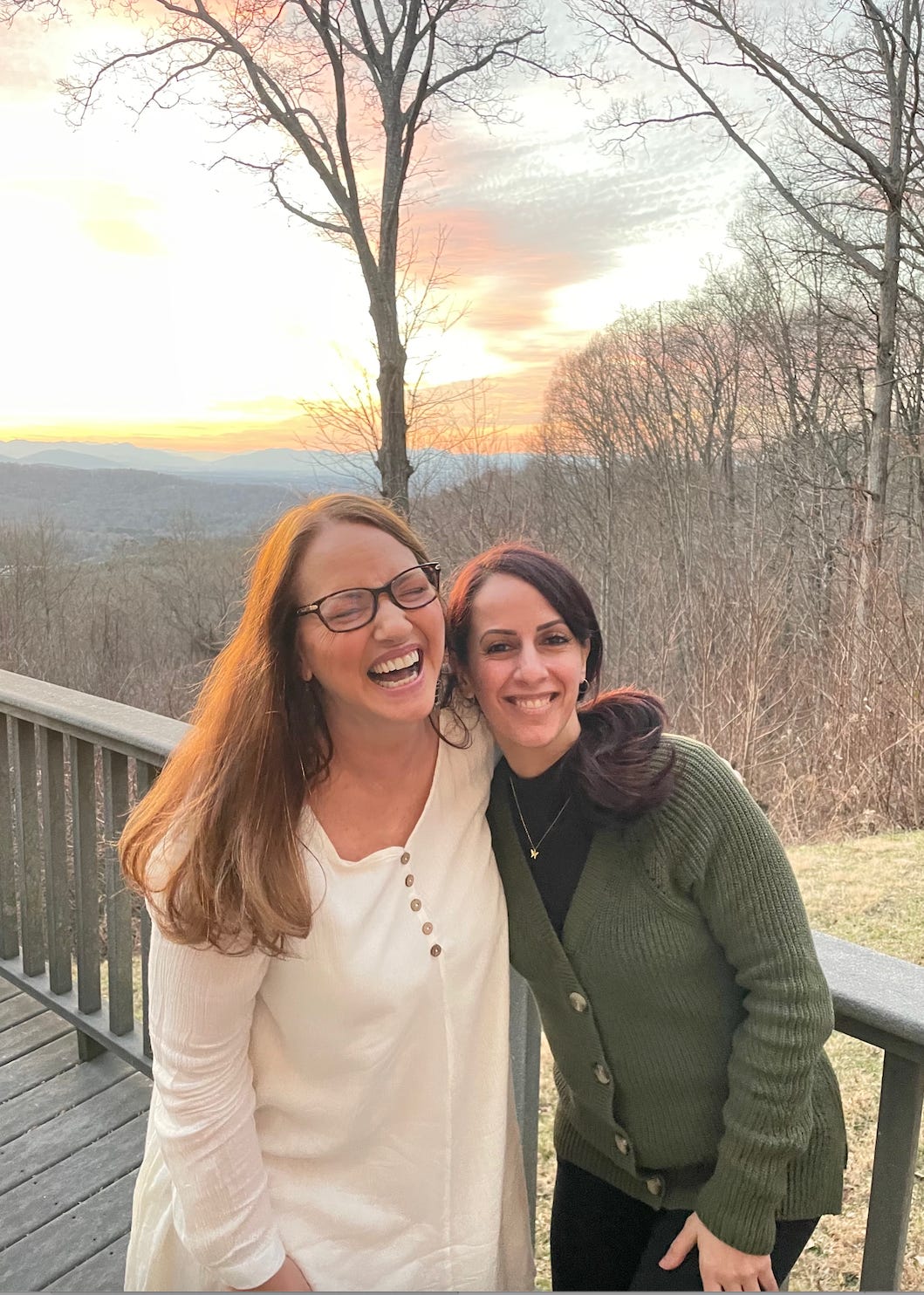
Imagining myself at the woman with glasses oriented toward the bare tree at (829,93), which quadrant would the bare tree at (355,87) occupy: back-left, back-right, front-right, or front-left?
front-left

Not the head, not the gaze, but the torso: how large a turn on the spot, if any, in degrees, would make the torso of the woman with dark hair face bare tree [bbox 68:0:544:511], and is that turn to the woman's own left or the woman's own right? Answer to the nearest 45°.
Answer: approximately 135° to the woman's own right

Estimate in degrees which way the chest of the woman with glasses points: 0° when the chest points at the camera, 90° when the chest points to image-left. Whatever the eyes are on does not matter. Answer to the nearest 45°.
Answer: approximately 315°

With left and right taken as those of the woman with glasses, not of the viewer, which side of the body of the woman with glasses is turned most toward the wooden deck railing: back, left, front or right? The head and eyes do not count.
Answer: back

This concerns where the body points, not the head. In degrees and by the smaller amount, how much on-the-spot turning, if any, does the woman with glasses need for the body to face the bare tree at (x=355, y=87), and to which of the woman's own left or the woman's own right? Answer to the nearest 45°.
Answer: approximately 135° to the woman's own left

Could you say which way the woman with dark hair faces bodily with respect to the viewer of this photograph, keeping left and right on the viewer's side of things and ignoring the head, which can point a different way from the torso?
facing the viewer and to the left of the viewer

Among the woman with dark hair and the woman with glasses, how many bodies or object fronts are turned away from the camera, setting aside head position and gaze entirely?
0
